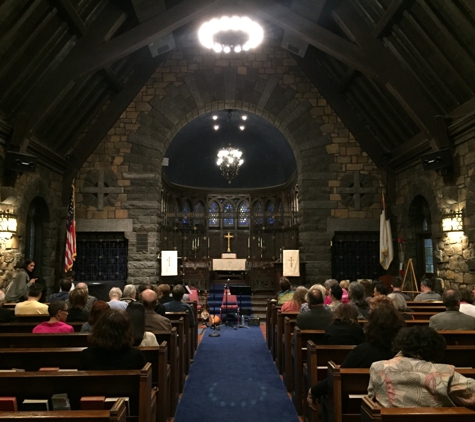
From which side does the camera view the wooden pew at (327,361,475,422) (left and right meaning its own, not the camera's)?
back

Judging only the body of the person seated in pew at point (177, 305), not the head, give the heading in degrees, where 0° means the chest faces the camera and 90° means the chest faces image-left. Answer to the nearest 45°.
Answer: approximately 180°

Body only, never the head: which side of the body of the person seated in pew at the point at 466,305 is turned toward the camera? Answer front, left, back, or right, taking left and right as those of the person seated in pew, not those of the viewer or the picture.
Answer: back

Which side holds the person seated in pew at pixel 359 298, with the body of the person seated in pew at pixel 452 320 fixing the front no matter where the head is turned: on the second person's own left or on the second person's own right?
on the second person's own left

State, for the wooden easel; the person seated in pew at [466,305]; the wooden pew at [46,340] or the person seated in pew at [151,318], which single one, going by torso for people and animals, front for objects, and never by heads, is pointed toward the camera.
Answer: the wooden easel

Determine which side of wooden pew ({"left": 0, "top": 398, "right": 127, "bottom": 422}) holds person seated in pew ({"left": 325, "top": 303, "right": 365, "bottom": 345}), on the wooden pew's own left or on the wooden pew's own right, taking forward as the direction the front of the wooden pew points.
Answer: on the wooden pew's own right

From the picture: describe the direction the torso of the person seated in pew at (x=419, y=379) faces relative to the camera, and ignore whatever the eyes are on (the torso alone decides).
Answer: away from the camera

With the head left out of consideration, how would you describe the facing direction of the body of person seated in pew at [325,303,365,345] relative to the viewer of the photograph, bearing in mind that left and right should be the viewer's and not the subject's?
facing away from the viewer

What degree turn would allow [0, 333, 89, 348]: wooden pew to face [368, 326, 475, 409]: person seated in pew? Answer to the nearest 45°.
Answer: approximately 135° to its right

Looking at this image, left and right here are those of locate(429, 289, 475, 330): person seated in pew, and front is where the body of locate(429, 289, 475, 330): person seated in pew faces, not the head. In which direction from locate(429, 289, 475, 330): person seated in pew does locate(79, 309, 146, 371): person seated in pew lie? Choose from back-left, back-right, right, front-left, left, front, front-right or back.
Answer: back-left

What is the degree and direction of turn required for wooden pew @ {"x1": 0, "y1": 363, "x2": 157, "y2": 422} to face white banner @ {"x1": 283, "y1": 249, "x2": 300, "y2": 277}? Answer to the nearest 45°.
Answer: approximately 45° to its right

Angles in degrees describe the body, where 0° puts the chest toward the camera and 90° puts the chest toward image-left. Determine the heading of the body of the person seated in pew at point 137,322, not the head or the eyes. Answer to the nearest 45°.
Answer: approximately 180°
